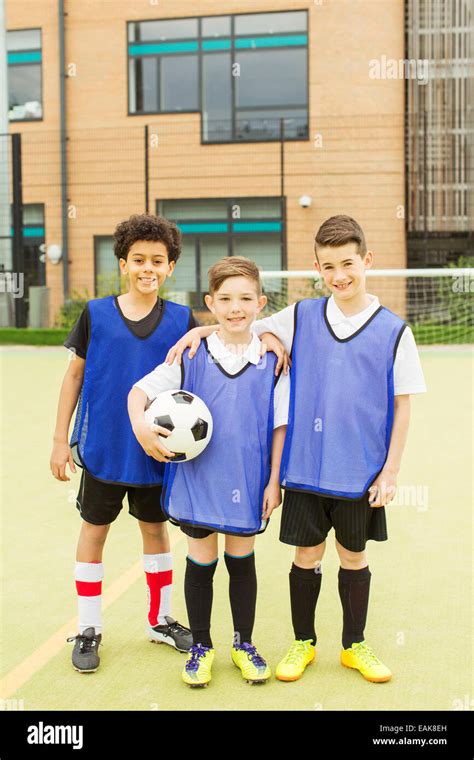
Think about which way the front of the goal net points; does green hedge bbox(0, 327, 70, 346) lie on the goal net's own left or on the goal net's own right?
on the goal net's own right

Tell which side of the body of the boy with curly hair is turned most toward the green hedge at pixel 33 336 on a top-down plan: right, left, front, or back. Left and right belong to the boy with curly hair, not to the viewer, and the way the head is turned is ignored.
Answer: back

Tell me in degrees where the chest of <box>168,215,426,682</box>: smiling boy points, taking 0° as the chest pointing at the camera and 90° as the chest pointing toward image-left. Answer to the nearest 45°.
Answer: approximately 0°

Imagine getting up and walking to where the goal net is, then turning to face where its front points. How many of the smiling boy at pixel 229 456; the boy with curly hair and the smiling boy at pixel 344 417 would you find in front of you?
3

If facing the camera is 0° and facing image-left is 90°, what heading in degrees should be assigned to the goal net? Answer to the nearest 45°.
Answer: approximately 0°

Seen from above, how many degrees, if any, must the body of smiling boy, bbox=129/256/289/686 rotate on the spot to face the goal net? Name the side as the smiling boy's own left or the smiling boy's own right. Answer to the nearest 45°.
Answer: approximately 180°
